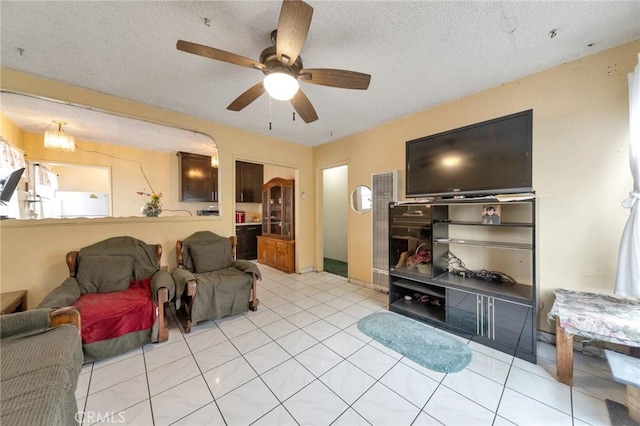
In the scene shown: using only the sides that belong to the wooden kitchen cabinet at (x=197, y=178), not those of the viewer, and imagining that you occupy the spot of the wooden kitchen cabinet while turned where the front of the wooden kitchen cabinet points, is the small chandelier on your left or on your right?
on your right

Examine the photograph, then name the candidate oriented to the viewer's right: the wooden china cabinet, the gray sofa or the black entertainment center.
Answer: the gray sofa

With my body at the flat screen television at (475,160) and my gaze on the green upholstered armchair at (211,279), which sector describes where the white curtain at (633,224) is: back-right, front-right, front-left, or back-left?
back-left

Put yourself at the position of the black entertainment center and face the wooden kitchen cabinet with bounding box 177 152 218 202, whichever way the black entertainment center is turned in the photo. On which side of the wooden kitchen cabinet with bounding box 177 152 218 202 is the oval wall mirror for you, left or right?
right

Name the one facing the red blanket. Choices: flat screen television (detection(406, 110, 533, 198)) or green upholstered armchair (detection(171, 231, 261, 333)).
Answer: the flat screen television

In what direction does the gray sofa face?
to the viewer's right

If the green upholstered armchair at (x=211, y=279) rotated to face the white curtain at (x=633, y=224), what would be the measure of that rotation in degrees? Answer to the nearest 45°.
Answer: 0° — it already faces it

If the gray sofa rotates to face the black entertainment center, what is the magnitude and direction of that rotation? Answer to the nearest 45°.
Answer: approximately 45° to its right

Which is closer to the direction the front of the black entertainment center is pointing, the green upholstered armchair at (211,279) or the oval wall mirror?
the green upholstered armchair

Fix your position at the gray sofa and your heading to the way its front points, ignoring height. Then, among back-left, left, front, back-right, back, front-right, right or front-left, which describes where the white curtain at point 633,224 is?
front-right
